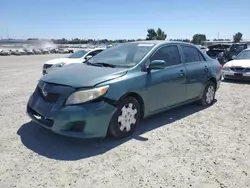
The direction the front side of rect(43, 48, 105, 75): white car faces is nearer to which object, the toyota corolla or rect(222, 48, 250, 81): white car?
the toyota corolla

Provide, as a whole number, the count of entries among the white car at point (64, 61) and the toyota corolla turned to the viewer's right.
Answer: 0

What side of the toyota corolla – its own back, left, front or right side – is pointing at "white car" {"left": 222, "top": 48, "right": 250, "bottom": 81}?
back

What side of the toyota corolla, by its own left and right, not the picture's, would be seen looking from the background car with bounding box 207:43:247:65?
back

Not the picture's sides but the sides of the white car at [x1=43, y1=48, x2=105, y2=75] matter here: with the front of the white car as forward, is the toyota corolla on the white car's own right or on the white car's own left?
on the white car's own left

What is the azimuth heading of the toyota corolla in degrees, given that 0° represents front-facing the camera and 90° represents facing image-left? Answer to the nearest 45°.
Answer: approximately 45°
